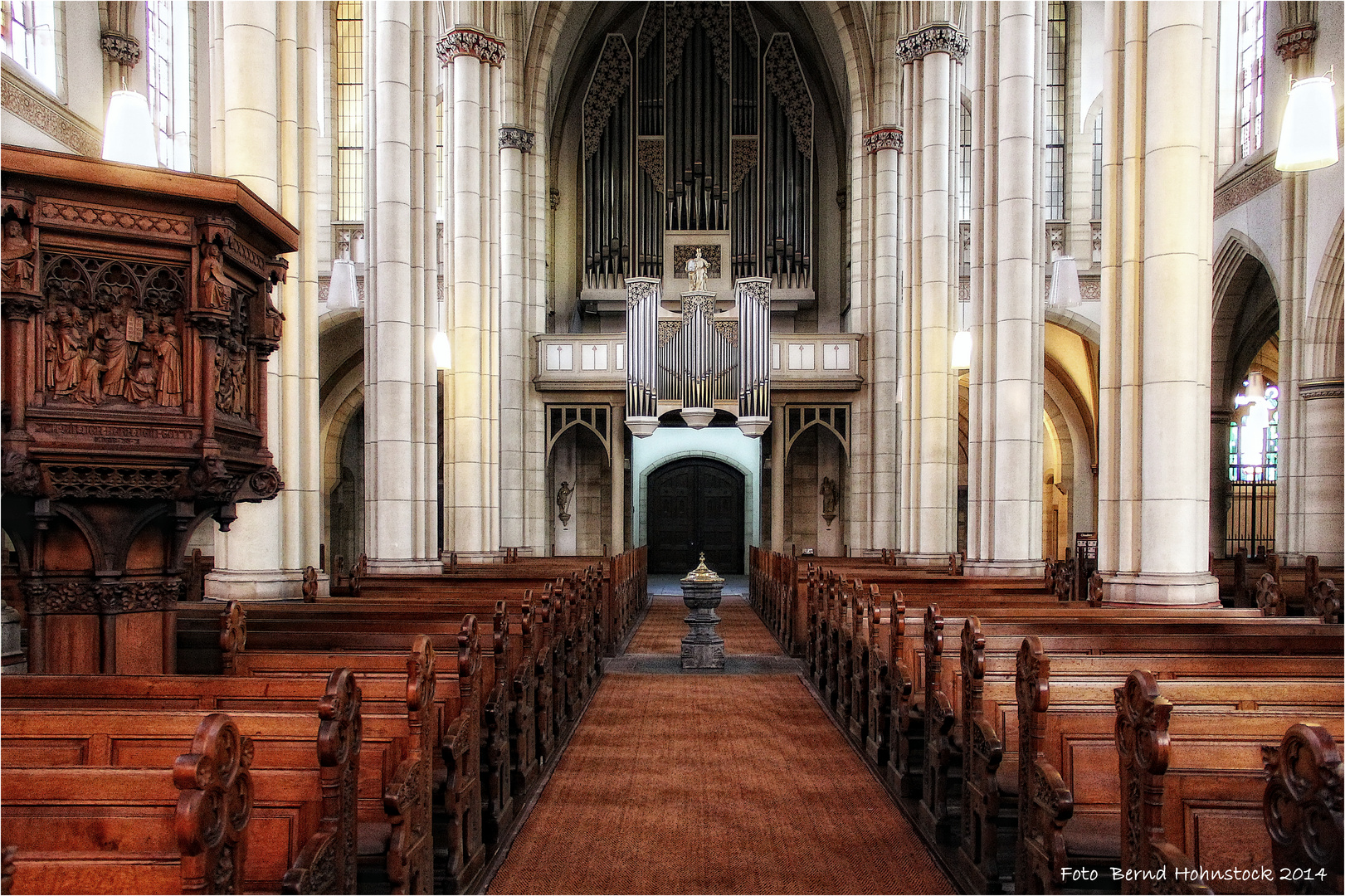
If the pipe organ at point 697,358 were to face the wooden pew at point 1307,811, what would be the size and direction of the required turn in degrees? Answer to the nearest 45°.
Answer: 0° — it already faces it

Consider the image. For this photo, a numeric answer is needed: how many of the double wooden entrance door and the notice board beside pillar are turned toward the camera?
2

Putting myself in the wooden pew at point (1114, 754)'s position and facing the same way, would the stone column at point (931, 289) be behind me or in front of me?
behind
